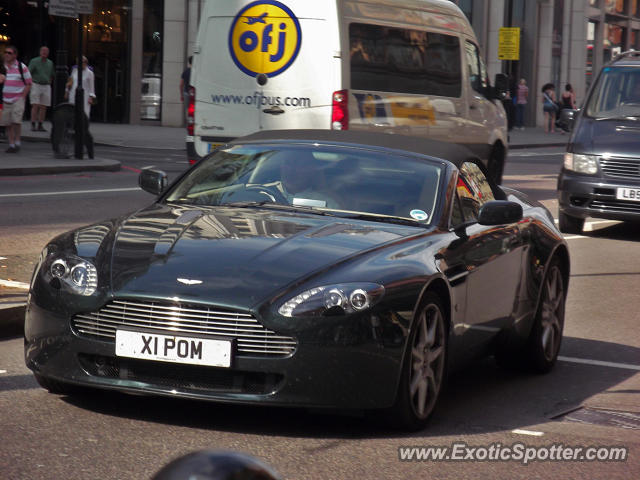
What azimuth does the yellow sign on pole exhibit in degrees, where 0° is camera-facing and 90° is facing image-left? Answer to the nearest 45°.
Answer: approximately 0°

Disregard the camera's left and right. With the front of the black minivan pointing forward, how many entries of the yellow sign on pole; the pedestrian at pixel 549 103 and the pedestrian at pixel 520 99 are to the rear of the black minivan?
3

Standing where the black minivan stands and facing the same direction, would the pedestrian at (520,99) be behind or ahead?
behind

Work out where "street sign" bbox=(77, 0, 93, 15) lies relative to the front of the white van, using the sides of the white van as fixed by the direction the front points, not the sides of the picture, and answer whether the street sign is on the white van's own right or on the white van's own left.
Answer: on the white van's own left

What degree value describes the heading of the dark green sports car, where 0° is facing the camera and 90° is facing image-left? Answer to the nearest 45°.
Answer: approximately 45°

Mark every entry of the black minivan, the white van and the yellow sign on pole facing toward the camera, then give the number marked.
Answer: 2

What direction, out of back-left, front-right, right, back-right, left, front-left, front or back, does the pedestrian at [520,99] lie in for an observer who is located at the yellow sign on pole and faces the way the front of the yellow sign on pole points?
back

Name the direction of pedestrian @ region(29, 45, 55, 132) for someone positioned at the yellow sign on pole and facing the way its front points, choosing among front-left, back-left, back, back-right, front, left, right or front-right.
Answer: front-right
